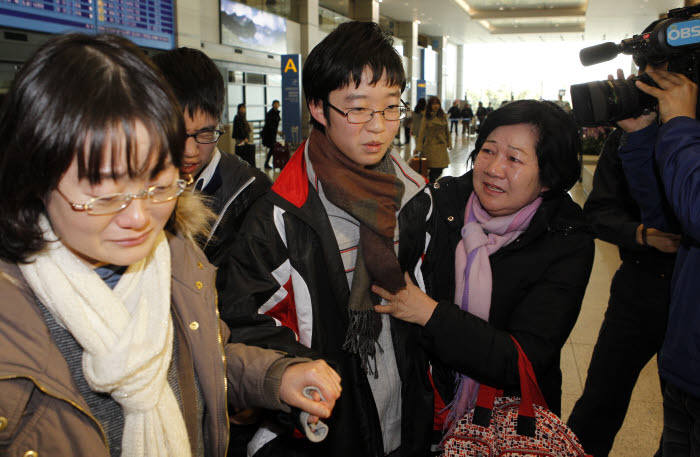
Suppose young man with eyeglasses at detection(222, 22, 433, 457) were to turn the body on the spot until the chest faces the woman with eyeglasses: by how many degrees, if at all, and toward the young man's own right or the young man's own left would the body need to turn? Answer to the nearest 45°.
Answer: approximately 90° to the young man's own right

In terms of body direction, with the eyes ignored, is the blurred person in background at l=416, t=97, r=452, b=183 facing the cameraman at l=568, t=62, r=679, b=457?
yes

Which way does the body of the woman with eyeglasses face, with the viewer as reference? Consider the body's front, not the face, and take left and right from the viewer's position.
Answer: facing the viewer and to the right of the viewer

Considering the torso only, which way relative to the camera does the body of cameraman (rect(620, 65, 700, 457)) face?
to the viewer's left

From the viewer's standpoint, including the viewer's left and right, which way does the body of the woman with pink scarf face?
facing the viewer and to the left of the viewer

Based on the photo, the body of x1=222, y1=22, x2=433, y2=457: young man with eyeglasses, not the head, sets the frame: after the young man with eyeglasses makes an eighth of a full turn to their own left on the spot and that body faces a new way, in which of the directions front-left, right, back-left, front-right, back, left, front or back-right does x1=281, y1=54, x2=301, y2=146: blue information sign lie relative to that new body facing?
left

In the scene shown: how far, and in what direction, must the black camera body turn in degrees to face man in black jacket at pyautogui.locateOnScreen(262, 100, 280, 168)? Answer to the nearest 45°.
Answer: approximately 45° to its right

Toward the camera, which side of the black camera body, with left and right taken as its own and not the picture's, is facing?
left

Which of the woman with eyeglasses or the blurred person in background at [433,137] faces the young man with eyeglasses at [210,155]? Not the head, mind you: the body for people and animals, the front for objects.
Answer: the blurred person in background

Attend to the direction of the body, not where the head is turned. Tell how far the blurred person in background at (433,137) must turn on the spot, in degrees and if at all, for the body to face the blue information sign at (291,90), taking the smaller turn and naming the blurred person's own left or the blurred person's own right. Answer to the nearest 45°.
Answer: approximately 90° to the blurred person's own right

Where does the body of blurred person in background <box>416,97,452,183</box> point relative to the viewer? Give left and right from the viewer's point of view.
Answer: facing the viewer

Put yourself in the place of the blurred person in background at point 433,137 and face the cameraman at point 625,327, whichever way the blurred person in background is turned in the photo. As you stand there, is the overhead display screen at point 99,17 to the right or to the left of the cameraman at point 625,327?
right

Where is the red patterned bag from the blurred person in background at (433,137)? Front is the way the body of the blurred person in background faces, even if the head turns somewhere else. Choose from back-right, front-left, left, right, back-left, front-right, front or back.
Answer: front
